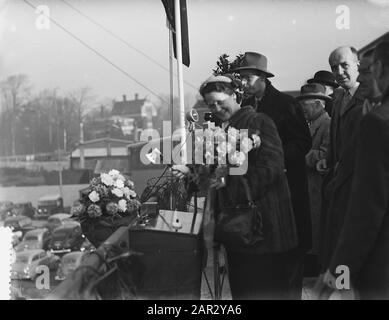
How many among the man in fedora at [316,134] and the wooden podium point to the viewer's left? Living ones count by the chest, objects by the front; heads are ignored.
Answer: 2

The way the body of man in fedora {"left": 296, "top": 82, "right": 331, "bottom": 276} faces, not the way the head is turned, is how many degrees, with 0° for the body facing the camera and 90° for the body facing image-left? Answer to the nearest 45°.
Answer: approximately 90°

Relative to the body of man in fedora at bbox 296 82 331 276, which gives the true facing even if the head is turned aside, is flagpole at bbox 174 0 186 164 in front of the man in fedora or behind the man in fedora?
in front

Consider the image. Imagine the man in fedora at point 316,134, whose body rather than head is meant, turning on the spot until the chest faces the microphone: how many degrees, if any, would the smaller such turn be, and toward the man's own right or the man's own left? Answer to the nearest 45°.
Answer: approximately 45° to the man's own left

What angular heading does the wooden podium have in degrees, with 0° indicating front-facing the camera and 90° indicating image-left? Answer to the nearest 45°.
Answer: approximately 90°
